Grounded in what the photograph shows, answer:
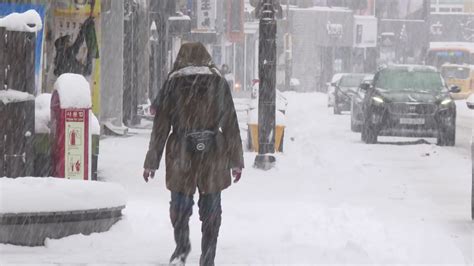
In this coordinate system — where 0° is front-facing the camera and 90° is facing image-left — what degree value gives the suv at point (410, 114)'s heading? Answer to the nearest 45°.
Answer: approximately 0°

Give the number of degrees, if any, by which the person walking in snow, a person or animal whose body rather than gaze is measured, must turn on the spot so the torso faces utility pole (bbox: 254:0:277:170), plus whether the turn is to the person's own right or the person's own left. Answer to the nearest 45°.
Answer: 0° — they already face it

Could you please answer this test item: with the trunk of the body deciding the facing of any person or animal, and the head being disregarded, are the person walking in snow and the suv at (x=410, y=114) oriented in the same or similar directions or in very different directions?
very different directions

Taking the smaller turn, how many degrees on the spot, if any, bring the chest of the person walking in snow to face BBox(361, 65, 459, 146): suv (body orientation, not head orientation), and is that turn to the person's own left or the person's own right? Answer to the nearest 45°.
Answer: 0° — they already face it

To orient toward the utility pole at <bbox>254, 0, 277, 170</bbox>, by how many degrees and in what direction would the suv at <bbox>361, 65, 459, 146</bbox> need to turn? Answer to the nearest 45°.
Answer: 0° — it already faces it

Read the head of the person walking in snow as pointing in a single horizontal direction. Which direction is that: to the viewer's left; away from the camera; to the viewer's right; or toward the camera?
away from the camera

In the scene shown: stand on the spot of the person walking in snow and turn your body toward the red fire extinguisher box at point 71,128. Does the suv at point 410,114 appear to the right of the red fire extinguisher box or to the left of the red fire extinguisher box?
right

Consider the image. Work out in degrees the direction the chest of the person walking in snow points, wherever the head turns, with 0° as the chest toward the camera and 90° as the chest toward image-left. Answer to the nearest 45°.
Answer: approximately 180°

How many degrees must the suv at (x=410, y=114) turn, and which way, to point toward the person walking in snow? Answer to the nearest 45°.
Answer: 0° — it already faces them

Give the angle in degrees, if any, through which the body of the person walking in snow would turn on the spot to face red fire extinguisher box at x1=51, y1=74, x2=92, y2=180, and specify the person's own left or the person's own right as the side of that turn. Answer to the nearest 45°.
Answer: approximately 45° to the person's own left

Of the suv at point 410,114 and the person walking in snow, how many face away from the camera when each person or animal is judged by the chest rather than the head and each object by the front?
1

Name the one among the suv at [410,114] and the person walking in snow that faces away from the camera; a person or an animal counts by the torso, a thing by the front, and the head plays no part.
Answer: the person walking in snow
